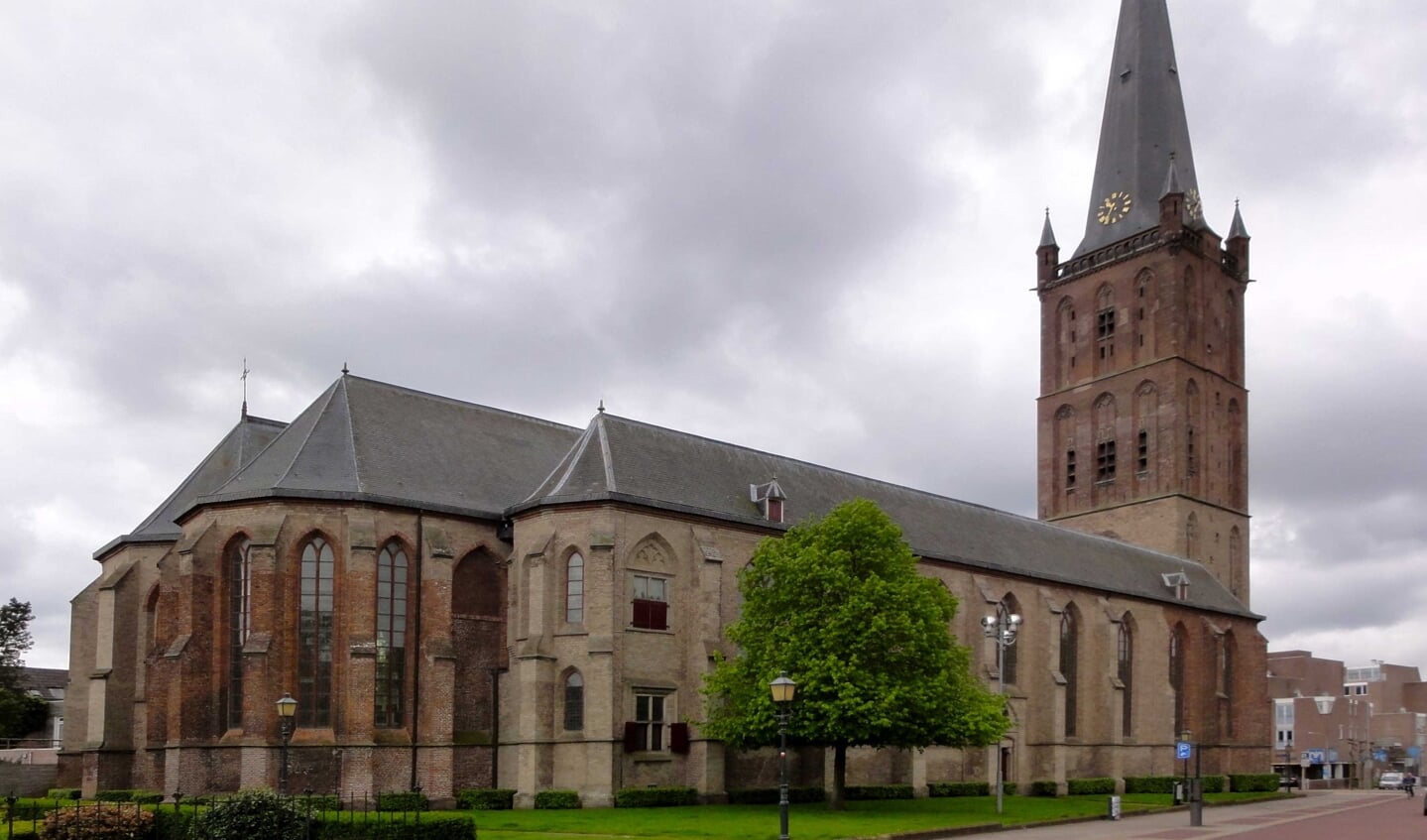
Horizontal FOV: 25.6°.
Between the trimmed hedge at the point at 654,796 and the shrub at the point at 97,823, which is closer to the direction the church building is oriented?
the trimmed hedge

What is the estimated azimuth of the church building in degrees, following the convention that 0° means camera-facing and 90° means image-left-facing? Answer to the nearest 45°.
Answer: approximately 225°

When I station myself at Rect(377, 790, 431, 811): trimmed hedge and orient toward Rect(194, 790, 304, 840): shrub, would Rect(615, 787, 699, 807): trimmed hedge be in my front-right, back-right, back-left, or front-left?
back-left

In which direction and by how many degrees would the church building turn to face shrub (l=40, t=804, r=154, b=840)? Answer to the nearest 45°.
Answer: approximately 135° to its right

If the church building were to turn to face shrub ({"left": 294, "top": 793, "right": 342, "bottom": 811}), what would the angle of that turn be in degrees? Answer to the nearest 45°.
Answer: approximately 135° to its right

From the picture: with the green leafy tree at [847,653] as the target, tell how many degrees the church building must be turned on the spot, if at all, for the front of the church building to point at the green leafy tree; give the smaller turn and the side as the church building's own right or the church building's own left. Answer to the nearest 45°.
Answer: approximately 45° to the church building's own right

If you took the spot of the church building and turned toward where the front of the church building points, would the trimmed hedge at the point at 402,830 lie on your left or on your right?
on your right
